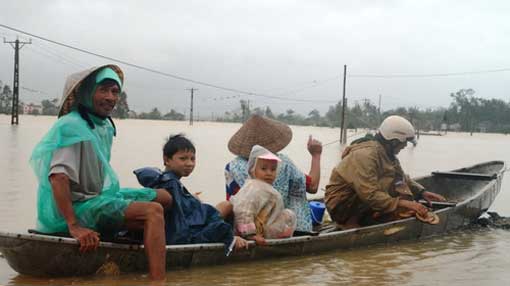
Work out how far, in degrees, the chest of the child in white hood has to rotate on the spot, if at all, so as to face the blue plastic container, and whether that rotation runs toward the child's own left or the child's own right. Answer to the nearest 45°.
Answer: approximately 90° to the child's own left

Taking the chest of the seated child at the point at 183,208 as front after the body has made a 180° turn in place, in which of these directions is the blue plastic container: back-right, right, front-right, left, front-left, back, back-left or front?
back-right

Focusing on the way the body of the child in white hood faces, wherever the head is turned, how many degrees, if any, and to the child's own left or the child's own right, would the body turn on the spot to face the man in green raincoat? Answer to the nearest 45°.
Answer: approximately 135° to the child's own right

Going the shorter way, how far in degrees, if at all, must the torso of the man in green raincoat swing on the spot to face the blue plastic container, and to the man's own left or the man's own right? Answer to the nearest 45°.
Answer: approximately 45° to the man's own left

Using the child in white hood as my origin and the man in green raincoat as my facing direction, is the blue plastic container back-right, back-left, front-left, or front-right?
back-right
